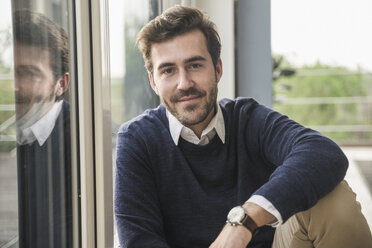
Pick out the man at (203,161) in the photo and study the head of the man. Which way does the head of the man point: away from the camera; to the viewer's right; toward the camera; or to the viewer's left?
toward the camera

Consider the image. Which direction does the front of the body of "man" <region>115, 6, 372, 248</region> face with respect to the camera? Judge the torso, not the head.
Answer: toward the camera

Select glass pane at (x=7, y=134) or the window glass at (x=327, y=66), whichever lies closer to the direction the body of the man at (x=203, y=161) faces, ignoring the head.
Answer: the glass pane

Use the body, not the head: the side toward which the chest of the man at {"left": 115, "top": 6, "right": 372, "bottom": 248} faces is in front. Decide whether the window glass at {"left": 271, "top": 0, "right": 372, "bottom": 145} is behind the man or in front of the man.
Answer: behind
